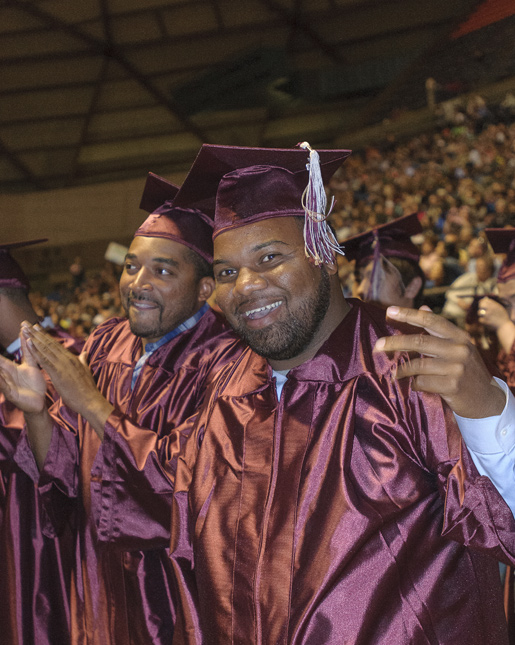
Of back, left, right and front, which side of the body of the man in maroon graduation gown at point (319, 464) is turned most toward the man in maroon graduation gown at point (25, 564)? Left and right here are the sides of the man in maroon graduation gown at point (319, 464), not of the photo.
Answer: right

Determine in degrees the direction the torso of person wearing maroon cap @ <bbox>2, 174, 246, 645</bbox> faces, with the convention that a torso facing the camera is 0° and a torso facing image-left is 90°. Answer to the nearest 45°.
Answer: approximately 45°

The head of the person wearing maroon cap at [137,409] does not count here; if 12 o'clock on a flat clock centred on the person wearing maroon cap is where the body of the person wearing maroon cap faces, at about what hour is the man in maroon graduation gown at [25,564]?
The man in maroon graduation gown is roughly at 3 o'clock from the person wearing maroon cap.

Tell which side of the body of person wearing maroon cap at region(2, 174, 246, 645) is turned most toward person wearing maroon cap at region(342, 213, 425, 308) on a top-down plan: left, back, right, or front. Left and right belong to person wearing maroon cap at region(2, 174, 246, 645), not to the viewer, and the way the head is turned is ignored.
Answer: back

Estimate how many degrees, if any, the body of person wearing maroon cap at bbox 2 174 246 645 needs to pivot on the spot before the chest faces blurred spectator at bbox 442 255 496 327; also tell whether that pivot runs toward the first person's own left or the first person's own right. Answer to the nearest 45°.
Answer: approximately 180°

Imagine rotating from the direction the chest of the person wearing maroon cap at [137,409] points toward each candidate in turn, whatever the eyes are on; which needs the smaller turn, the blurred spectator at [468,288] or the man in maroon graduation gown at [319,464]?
the man in maroon graduation gown

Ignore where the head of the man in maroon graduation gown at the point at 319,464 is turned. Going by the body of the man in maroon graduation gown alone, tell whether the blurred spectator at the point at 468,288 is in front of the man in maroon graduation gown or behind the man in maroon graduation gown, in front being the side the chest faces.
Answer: behind
